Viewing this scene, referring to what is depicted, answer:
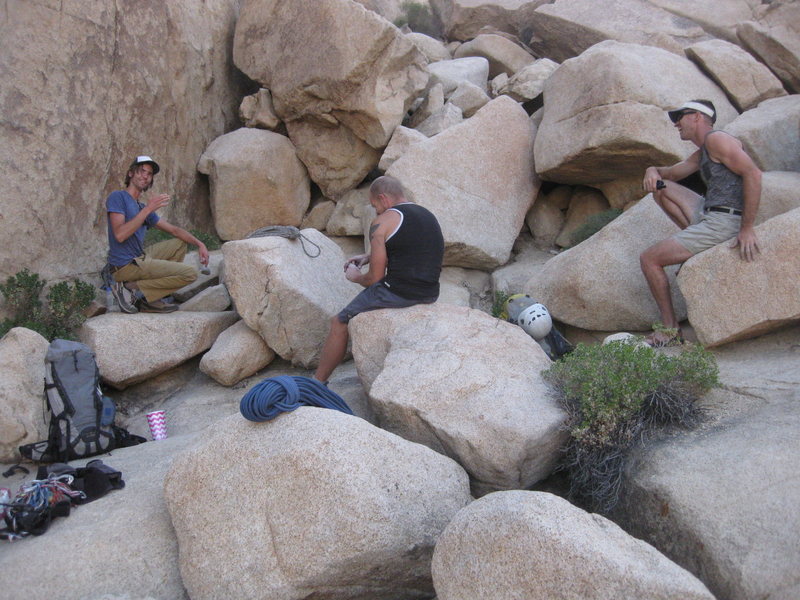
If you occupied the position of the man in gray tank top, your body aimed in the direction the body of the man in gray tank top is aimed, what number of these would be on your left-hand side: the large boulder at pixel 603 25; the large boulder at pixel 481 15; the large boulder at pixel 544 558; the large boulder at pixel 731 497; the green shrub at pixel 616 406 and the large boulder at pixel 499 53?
3

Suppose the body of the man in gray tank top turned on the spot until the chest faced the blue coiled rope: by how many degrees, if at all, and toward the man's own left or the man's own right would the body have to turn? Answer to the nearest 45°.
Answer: approximately 45° to the man's own left

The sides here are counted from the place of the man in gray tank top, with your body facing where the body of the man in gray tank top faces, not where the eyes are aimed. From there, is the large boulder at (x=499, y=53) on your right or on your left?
on your right

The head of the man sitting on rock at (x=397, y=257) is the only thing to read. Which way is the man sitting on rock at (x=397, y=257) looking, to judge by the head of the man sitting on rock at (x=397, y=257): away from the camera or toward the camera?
away from the camera

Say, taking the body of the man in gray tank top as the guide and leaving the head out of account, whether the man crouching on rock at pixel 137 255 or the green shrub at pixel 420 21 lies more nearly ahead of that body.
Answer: the man crouching on rock

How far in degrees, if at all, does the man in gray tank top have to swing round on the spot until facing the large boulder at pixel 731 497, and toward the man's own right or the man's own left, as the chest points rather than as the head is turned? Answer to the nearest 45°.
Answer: approximately 90° to the man's own left

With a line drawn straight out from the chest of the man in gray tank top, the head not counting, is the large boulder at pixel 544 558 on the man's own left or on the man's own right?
on the man's own left

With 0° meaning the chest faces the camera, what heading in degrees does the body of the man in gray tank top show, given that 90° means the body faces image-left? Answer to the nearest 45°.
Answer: approximately 90°
